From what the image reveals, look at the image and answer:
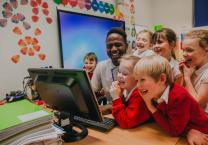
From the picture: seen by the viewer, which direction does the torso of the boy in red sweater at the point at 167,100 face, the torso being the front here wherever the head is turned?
to the viewer's left

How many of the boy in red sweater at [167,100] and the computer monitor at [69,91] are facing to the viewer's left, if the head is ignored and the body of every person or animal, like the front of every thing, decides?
1

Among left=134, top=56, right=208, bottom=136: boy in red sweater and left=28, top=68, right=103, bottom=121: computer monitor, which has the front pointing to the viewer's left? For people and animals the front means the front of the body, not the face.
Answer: the boy in red sweater

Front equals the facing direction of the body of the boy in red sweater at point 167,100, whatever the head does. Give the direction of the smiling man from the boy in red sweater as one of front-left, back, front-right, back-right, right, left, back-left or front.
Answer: front-right

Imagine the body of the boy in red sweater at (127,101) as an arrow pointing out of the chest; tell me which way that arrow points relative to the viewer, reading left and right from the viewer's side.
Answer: facing the viewer and to the left of the viewer

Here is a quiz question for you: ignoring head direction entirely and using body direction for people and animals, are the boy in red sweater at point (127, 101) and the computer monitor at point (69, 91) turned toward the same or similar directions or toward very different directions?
very different directions

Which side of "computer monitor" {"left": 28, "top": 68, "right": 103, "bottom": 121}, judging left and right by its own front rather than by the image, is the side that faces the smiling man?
front

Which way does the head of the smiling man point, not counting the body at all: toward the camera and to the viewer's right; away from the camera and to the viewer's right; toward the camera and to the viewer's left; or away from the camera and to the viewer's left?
toward the camera and to the viewer's left
